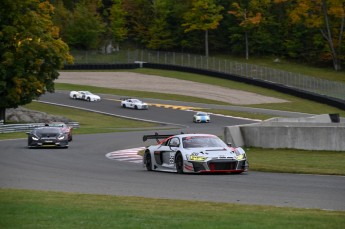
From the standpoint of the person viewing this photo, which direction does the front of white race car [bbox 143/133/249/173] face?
facing the viewer and to the right of the viewer

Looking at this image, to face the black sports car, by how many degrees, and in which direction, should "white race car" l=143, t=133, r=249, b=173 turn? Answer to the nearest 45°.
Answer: approximately 180°

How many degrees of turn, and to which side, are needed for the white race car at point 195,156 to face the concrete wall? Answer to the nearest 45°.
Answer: approximately 90° to its left

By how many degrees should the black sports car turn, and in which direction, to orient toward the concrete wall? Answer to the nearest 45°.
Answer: approximately 45° to its left

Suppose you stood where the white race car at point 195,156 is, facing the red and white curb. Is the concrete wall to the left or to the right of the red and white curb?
right

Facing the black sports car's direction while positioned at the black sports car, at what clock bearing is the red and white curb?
The red and white curb is roughly at 11 o'clock from the black sports car.

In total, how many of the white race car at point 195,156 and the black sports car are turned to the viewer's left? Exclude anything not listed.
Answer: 0

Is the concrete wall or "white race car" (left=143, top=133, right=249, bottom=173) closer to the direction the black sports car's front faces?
the white race car
